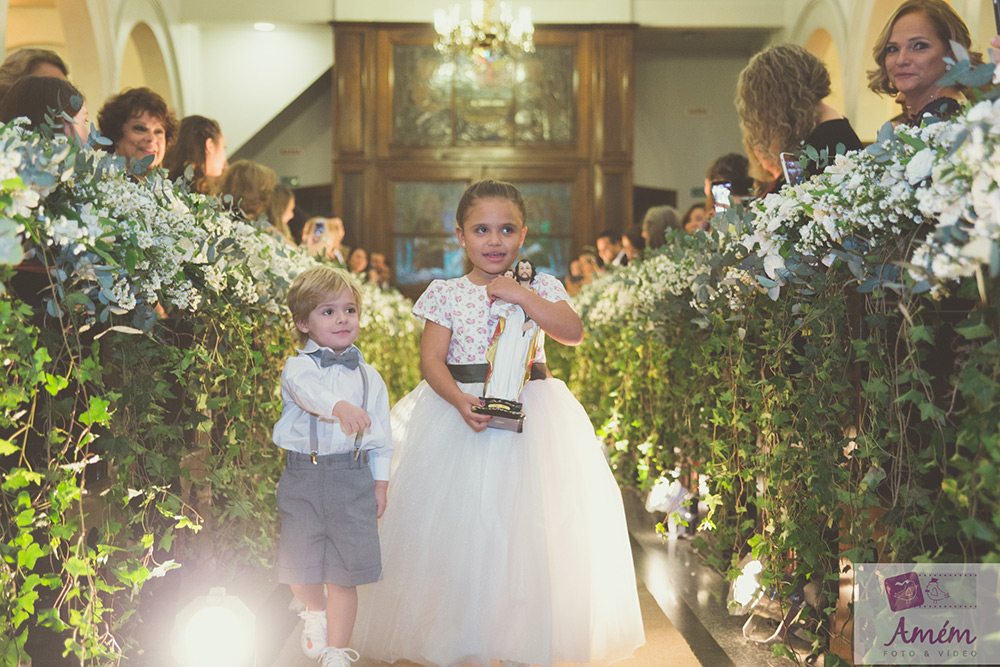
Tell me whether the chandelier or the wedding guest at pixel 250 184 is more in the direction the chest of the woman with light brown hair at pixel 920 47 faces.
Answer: the wedding guest

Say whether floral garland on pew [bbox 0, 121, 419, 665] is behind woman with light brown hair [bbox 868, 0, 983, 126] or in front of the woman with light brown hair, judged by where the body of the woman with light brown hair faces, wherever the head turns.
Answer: in front

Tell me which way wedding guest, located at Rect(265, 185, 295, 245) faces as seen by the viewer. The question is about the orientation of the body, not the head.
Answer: to the viewer's right

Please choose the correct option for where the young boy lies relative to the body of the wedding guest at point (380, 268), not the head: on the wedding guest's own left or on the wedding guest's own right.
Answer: on the wedding guest's own right

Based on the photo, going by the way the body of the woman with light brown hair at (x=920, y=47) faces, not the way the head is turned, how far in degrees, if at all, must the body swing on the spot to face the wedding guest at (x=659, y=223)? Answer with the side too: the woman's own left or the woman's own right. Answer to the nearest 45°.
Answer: approximately 90° to the woman's own right

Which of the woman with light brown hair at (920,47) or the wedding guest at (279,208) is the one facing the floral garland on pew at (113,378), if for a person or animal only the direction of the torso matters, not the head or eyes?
the woman with light brown hair

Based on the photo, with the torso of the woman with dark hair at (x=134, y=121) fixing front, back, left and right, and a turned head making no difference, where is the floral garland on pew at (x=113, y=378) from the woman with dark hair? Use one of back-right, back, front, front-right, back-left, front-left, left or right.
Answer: front-right

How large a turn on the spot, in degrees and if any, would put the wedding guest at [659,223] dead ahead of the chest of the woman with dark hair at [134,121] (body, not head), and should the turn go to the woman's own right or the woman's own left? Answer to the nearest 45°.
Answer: approximately 90° to the woman's own left

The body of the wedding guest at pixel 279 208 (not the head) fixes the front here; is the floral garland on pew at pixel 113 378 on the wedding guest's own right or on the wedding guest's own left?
on the wedding guest's own right

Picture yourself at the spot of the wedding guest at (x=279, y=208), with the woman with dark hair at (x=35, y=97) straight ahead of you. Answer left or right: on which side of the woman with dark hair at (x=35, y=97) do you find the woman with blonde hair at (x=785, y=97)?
left

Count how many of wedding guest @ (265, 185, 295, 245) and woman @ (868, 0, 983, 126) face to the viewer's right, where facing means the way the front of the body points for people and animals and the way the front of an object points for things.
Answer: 1

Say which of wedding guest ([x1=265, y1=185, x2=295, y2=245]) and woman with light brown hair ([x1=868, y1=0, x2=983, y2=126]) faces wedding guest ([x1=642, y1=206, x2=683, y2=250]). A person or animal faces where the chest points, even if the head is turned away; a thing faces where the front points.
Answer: wedding guest ([x1=265, y1=185, x2=295, y2=245])

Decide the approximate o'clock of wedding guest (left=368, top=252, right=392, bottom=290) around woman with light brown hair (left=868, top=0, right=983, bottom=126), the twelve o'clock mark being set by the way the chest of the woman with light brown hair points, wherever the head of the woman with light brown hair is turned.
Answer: The wedding guest is roughly at 3 o'clock from the woman with light brown hair.
